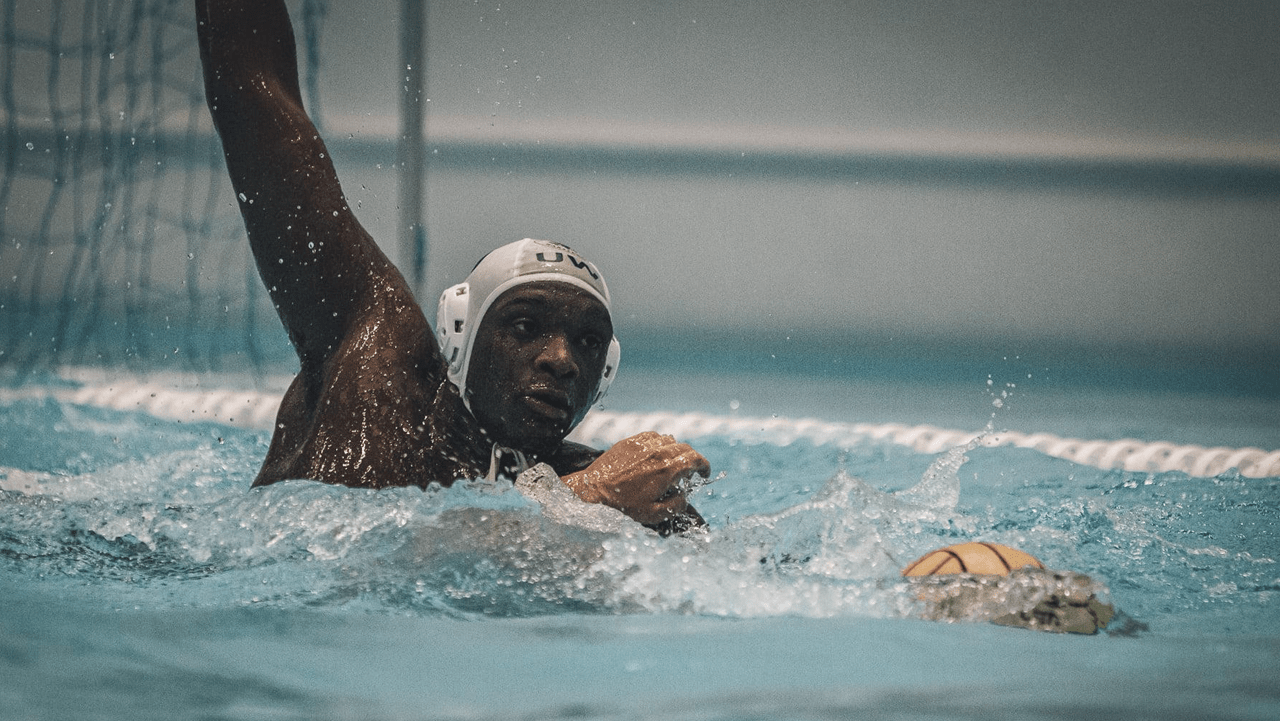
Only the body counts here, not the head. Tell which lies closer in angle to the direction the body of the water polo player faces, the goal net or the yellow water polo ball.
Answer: the yellow water polo ball

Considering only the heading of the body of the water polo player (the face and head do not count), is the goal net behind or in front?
behind

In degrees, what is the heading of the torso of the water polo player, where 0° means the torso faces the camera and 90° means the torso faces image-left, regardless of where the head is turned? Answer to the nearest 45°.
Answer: approximately 315°

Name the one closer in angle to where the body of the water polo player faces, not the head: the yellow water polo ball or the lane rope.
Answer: the yellow water polo ball
